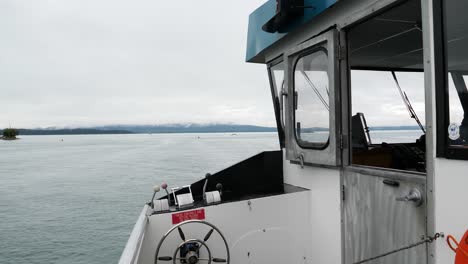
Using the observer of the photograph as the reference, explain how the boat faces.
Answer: facing away from the viewer and to the left of the viewer
